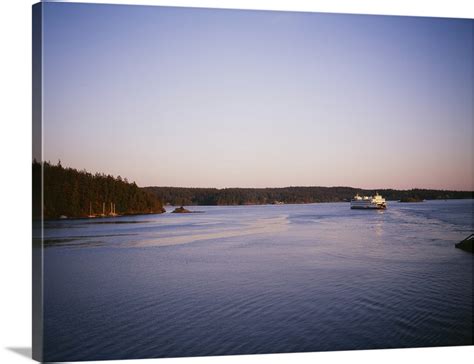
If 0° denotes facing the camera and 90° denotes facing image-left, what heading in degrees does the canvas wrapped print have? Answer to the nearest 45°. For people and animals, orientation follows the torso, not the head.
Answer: approximately 315°
